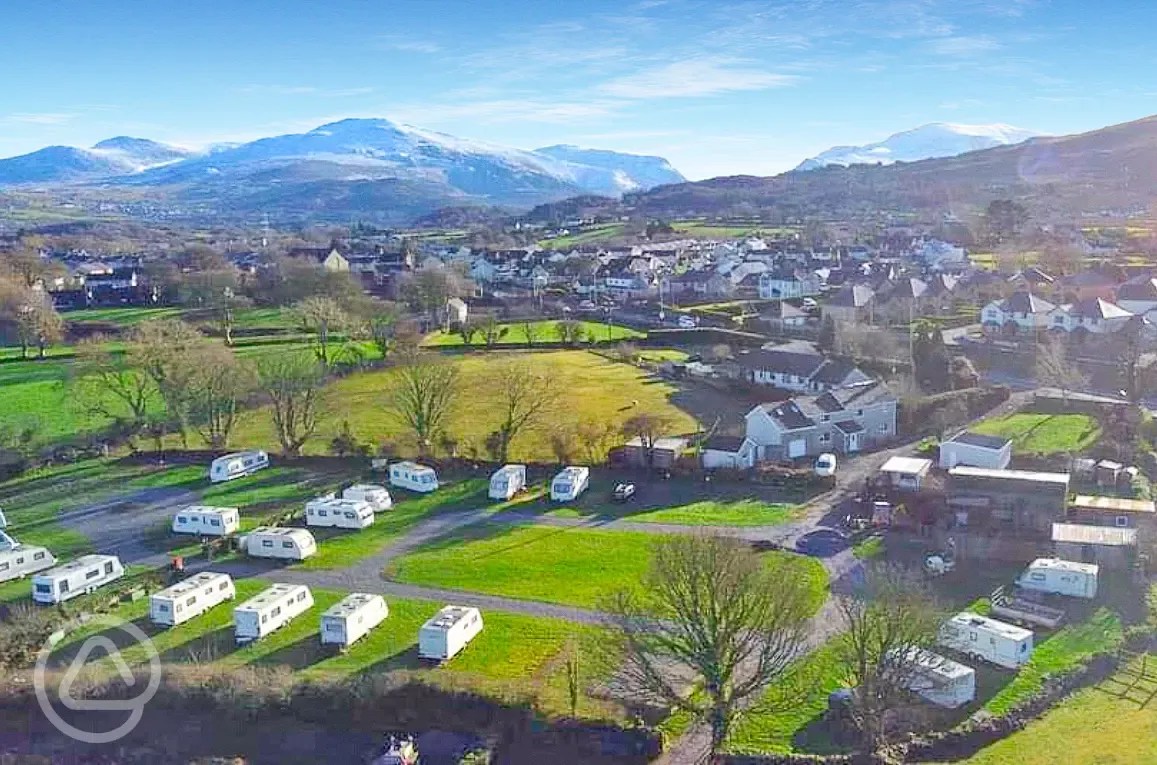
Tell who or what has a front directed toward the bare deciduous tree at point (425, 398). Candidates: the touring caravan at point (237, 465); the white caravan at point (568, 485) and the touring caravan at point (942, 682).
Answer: the touring caravan at point (942, 682)

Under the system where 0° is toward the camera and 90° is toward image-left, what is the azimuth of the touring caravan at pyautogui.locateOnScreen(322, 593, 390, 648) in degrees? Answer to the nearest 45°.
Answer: approximately 225°

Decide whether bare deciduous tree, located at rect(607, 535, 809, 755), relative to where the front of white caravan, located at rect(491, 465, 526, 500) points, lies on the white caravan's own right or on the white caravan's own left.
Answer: on the white caravan's own left

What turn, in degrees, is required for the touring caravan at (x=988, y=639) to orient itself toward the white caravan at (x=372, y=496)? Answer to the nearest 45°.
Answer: approximately 45° to its left

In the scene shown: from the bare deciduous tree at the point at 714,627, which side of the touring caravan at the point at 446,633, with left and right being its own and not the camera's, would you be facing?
right

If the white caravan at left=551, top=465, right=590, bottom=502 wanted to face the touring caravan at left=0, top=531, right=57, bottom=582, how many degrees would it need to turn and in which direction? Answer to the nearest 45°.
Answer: approximately 45° to its right

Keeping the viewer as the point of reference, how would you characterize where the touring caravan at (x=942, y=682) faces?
facing away from the viewer and to the left of the viewer

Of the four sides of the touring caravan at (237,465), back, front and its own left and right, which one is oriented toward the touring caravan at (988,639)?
left

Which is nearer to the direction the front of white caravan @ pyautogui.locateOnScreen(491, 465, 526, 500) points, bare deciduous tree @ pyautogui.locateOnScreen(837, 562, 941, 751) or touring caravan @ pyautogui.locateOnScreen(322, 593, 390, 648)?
the touring caravan

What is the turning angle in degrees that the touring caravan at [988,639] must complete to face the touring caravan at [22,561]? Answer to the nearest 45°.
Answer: approximately 45° to its left

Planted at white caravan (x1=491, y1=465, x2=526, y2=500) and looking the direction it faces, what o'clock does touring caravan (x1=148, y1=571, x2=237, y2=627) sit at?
The touring caravan is roughly at 12 o'clock from the white caravan.
